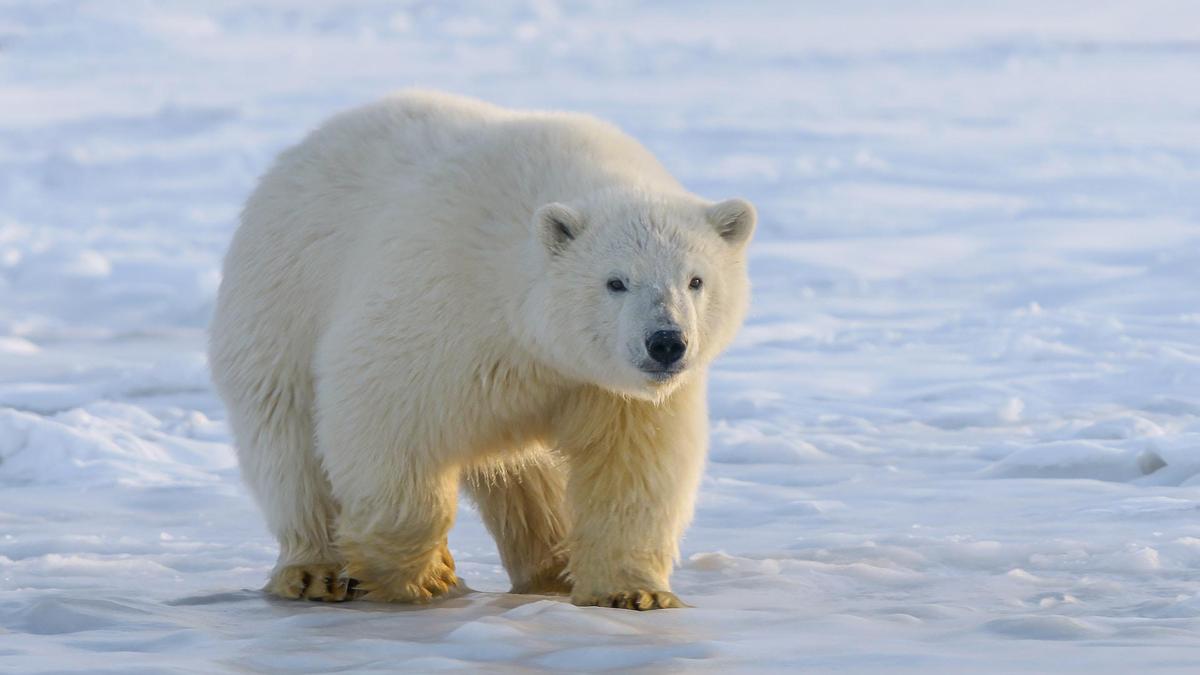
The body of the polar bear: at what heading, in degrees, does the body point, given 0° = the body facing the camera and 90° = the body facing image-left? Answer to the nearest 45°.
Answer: approximately 315°
